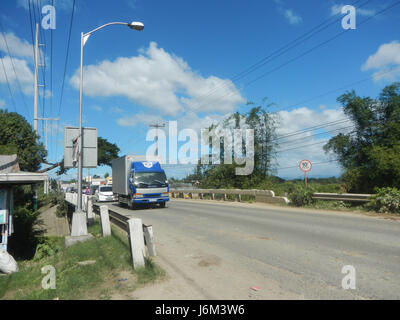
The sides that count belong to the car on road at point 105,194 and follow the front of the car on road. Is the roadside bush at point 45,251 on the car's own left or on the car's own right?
on the car's own right

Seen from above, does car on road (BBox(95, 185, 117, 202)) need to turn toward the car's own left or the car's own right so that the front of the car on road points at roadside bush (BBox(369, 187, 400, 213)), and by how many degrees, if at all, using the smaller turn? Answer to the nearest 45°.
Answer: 0° — it already faces it

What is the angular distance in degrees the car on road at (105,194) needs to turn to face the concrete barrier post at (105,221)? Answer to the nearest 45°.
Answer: approximately 45° to its right

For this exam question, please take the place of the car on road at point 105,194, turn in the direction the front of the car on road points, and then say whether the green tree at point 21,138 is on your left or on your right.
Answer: on your right

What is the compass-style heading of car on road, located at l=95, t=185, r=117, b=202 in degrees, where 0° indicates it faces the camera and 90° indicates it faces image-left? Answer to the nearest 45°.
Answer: approximately 315°
